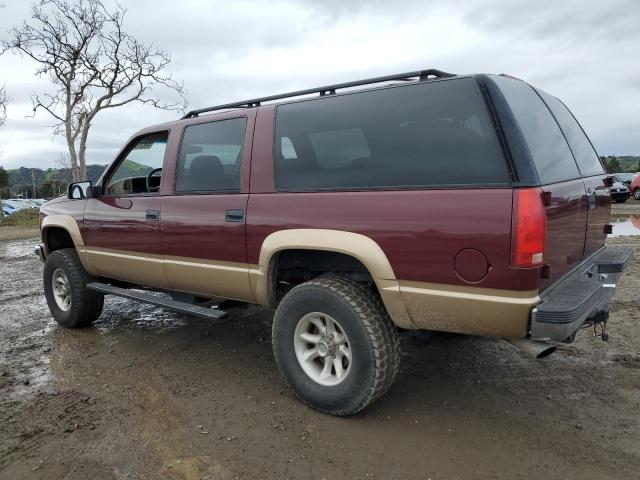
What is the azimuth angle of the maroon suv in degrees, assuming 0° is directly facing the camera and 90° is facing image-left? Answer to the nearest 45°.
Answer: approximately 135°

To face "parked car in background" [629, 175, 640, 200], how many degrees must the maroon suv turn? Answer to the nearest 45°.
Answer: approximately 90° to its right

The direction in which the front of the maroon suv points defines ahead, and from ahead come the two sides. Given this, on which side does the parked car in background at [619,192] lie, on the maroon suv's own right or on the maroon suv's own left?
on the maroon suv's own right
